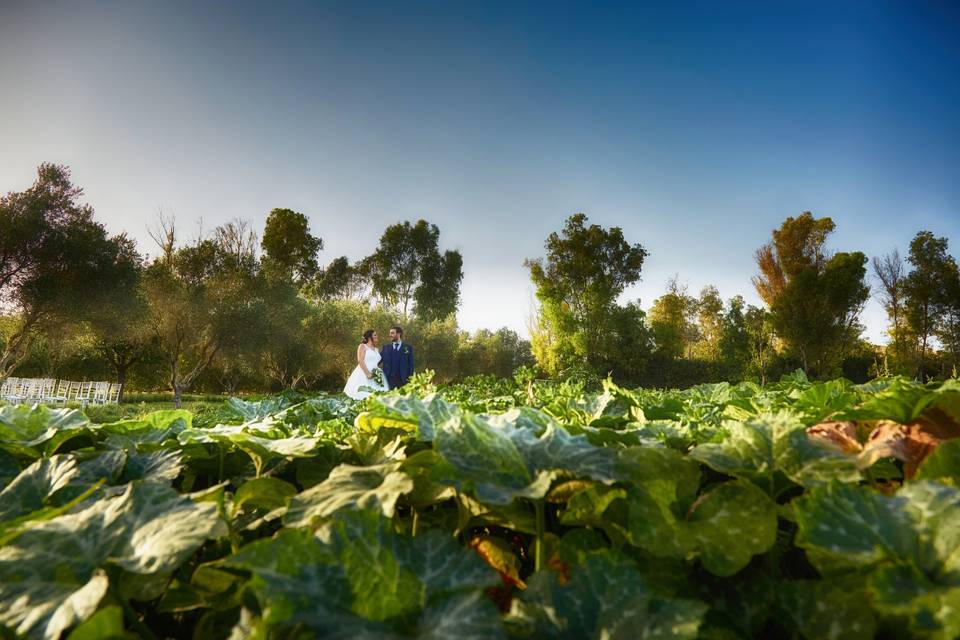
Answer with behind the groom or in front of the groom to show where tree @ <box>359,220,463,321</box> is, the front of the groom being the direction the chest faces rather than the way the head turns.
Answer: behind

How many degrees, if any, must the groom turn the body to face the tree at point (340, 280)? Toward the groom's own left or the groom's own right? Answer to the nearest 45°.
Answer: approximately 180°

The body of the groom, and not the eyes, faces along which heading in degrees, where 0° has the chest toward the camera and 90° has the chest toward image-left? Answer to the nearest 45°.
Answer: approximately 0°

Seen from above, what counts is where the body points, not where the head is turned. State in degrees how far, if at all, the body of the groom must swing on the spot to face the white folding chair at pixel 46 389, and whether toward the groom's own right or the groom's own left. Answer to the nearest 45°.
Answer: approximately 135° to the groom's own right

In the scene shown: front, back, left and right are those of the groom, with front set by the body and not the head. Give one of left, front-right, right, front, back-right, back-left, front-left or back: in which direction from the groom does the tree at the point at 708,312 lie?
back-left

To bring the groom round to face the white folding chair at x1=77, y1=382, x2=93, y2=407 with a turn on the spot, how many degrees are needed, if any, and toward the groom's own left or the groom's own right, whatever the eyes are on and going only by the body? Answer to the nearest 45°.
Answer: approximately 135° to the groom's own right

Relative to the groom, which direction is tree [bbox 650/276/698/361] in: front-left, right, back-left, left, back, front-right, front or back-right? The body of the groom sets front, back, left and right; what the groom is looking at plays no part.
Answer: back-left
